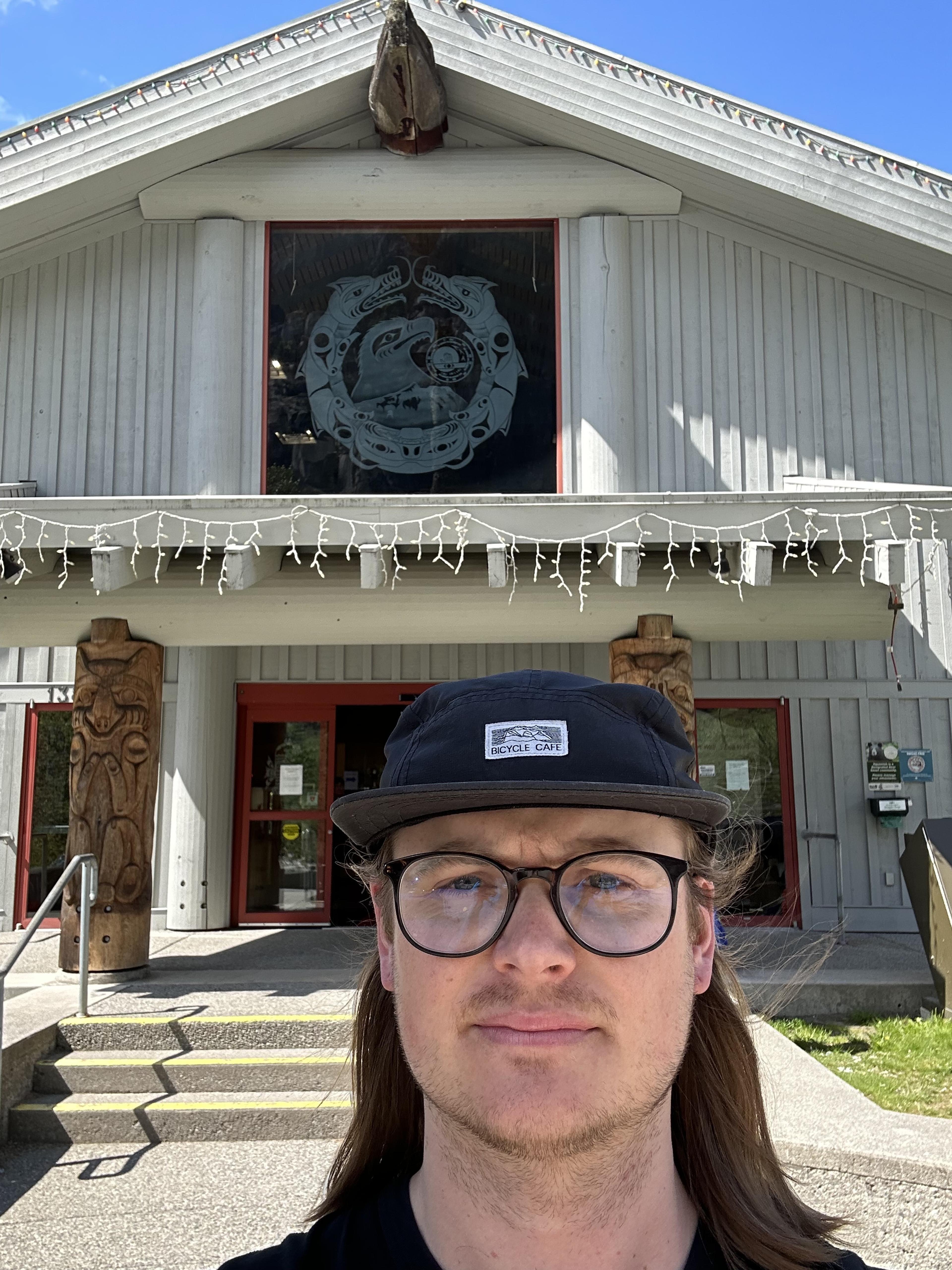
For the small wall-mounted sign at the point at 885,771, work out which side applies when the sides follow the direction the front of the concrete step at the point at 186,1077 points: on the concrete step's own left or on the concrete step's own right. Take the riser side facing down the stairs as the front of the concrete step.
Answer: on the concrete step's own left

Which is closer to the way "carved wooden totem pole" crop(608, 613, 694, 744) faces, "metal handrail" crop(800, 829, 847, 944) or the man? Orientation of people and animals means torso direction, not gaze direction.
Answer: the man

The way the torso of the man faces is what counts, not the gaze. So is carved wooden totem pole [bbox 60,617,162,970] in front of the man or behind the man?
behind

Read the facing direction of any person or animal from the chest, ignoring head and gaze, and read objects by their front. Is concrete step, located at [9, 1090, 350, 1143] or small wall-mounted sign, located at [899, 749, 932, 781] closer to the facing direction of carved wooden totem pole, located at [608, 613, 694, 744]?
the concrete step

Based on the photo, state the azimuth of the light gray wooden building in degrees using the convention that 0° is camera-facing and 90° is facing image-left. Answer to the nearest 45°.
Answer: approximately 0°
